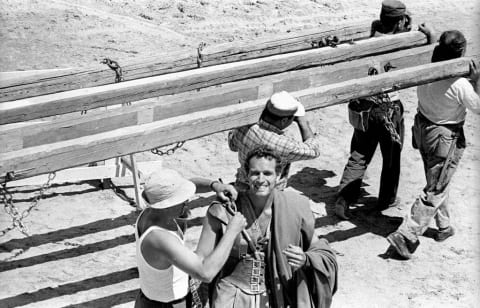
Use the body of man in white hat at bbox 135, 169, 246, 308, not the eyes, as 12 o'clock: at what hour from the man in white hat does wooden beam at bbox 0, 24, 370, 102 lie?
The wooden beam is roughly at 9 o'clock from the man in white hat.

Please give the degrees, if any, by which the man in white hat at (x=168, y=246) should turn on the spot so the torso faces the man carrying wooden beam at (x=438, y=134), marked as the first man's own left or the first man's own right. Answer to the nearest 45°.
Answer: approximately 45° to the first man's own left

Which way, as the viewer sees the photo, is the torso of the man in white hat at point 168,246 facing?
to the viewer's right

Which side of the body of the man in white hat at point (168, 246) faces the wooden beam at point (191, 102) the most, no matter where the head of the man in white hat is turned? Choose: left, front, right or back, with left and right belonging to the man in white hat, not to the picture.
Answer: left

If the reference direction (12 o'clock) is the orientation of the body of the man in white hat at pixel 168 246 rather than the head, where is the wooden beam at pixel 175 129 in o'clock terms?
The wooden beam is roughly at 9 o'clock from the man in white hat.
